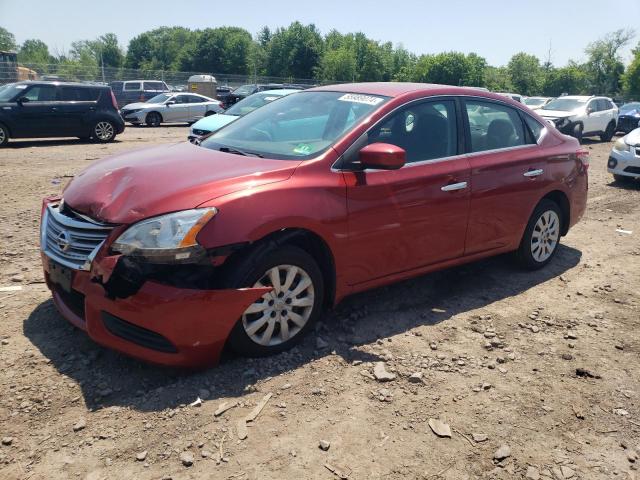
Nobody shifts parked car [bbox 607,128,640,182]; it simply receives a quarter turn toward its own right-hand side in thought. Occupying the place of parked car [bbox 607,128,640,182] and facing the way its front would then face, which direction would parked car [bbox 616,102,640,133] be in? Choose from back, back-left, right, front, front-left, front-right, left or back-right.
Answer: front-right

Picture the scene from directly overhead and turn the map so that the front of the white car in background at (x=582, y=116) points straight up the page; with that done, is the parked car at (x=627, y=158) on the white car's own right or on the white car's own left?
on the white car's own left

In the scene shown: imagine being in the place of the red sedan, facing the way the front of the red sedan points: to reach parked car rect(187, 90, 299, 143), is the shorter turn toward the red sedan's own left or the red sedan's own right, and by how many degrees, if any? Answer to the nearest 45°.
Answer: approximately 135° to the red sedan's own right

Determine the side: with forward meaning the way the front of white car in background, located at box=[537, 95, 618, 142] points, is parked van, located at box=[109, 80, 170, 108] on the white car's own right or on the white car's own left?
on the white car's own right

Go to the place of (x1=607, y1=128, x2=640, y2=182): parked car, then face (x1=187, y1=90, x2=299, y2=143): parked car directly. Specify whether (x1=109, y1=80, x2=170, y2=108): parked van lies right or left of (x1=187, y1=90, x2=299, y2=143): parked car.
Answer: right

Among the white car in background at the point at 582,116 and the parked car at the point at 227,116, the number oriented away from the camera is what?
0

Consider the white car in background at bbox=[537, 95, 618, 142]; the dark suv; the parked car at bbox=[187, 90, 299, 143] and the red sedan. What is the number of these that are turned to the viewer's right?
0

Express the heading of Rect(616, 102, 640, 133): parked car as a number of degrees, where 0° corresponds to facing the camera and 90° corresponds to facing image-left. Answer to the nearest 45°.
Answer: approximately 45°

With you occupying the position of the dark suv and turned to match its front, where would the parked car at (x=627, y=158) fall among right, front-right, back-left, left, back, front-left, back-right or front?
back-left

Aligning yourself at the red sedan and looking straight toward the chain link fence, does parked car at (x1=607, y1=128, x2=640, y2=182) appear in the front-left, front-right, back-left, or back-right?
front-right

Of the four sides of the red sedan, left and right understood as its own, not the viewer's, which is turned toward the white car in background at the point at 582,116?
back

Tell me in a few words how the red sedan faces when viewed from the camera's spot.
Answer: facing the viewer and to the left of the viewer

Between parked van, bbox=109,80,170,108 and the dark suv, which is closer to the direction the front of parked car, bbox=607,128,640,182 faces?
the dark suv

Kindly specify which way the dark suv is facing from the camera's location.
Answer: facing to the left of the viewer

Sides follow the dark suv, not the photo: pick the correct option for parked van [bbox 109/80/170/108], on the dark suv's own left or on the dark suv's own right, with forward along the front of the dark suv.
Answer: on the dark suv's own right
